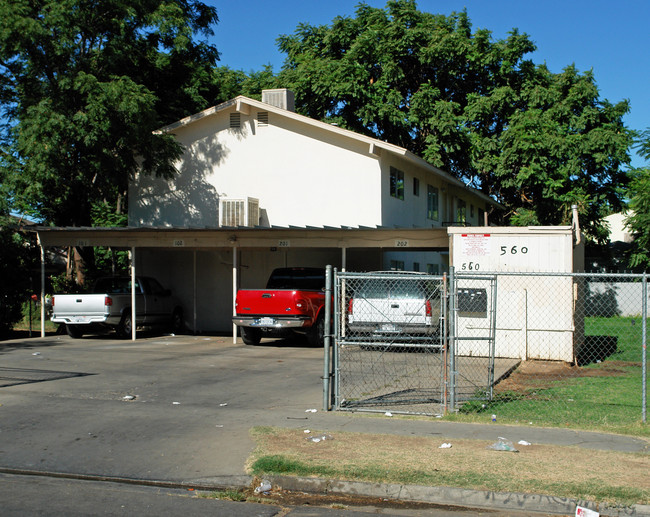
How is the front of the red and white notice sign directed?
toward the camera

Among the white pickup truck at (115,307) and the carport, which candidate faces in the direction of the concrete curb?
the carport

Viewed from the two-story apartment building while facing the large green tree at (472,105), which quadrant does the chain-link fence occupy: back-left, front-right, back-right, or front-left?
back-right

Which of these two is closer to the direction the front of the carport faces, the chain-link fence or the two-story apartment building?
the chain-link fence

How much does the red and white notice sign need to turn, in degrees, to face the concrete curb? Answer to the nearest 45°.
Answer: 0° — it already faces it

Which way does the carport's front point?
toward the camera

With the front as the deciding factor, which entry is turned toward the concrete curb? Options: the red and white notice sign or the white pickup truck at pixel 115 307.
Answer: the red and white notice sign

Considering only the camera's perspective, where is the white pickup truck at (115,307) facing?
facing away from the viewer and to the right of the viewer

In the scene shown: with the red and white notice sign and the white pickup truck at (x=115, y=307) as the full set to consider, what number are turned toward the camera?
1

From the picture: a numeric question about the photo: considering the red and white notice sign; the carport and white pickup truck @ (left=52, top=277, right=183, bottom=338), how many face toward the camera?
2
